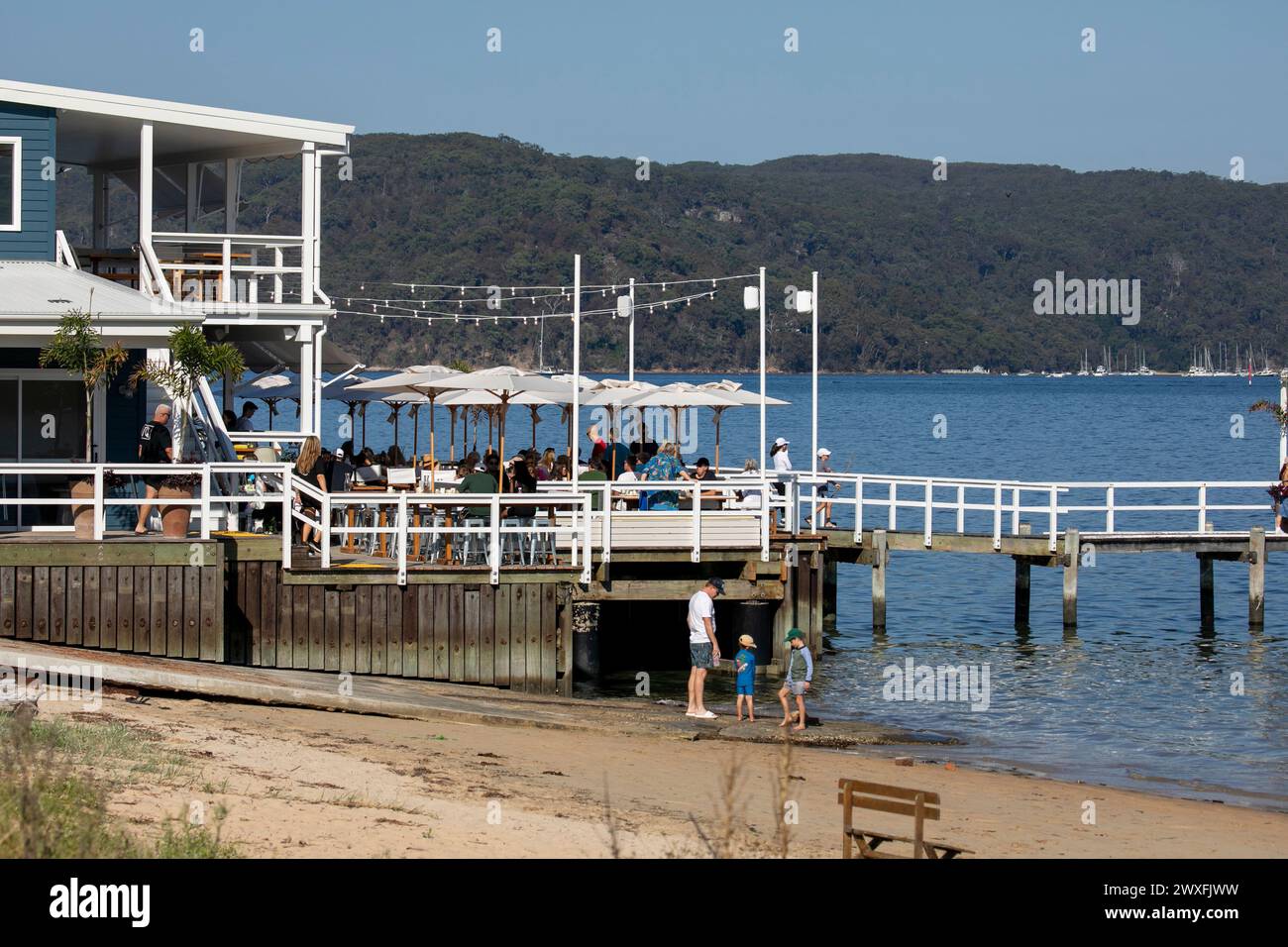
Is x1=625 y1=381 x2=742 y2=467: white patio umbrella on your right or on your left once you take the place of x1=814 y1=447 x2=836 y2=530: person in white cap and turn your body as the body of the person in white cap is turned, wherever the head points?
on your right

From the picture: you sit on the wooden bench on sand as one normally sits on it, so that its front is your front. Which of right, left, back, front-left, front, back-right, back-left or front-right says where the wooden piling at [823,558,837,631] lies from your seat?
front-left

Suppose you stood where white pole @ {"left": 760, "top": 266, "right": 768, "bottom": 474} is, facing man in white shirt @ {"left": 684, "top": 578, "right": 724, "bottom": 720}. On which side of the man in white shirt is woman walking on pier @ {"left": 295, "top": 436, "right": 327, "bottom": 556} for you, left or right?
right

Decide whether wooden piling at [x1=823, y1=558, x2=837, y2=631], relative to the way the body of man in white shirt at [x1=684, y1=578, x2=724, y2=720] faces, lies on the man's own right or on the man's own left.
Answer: on the man's own left

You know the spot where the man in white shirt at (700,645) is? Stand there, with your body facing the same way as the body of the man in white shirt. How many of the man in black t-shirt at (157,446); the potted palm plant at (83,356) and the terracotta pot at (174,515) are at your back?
3

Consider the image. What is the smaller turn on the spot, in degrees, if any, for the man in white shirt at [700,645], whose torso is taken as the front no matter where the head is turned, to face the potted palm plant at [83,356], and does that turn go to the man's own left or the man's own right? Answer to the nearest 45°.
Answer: approximately 180°

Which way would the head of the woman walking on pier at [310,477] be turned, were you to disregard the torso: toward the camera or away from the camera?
away from the camera

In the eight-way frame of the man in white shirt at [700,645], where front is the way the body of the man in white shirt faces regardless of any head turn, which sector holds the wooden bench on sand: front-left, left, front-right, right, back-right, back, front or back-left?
right

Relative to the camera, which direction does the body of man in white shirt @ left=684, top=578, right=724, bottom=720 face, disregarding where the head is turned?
to the viewer's right

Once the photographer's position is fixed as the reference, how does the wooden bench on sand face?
facing away from the viewer and to the right of the viewer

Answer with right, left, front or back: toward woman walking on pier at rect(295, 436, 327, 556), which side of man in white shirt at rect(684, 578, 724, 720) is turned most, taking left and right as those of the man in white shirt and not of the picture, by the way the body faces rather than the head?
back

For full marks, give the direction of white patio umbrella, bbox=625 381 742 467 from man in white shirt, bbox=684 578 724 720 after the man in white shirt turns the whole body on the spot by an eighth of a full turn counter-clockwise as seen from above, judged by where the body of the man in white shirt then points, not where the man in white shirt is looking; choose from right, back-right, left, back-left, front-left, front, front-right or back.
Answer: front-left
